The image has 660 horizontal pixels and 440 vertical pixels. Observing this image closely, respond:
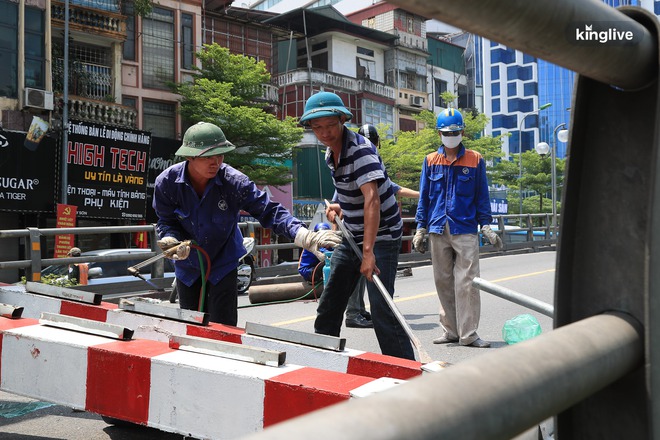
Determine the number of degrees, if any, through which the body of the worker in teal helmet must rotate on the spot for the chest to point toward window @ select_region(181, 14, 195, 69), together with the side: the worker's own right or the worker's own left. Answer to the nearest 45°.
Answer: approximately 135° to the worker's own right

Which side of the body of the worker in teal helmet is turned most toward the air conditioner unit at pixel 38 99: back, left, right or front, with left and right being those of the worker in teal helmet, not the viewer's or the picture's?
right

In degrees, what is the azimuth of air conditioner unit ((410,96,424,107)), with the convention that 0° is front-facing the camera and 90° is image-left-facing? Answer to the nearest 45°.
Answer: approximately 315°

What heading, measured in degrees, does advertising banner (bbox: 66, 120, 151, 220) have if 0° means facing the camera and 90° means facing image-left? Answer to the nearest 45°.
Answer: approximately 315°

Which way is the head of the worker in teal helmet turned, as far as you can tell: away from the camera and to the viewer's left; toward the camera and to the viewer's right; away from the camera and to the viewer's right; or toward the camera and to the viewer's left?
toward the camera and to the viewer's left

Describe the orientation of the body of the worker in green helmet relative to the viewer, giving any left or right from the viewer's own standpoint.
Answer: facing the viewer

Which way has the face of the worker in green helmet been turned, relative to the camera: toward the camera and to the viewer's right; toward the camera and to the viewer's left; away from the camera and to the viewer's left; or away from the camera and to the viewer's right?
toward the camera and to the viewer's right

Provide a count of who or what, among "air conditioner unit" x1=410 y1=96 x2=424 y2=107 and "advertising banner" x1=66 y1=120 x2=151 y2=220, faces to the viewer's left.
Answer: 0

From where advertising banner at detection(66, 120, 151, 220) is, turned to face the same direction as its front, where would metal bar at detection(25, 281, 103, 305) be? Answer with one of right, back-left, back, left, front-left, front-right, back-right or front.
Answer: front-right

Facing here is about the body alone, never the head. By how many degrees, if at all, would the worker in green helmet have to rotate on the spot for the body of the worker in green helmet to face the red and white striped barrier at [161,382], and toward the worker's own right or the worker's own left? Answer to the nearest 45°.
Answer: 0° — they already face it

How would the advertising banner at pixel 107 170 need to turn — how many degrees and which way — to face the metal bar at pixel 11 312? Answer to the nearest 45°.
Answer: approximately 45° to its right

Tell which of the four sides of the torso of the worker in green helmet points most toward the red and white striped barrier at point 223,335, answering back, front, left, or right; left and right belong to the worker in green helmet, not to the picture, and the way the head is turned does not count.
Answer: front

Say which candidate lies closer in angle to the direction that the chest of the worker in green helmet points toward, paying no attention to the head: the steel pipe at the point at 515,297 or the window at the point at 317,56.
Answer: the steel pipe
